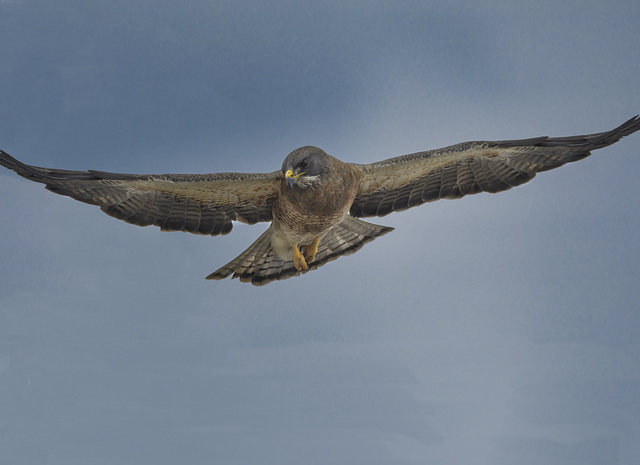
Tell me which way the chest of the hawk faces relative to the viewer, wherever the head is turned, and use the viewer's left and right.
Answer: facing the viewer
